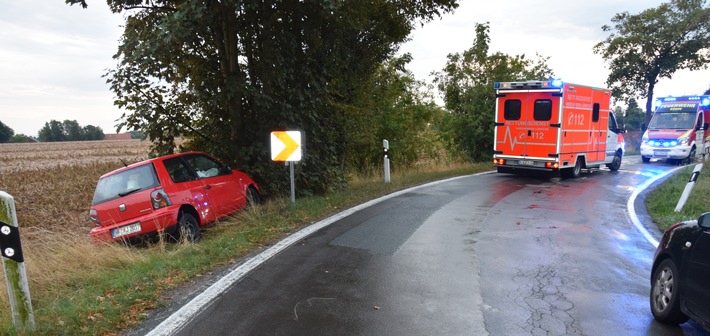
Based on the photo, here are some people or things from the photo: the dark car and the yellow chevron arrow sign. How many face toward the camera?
1

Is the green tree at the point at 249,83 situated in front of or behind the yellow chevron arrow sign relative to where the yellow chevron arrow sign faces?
behind

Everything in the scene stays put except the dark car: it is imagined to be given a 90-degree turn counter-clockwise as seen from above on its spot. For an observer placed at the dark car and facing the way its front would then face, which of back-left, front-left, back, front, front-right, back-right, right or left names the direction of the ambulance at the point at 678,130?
back-right

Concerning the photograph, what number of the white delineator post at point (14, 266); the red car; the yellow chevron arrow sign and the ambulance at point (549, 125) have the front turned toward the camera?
2

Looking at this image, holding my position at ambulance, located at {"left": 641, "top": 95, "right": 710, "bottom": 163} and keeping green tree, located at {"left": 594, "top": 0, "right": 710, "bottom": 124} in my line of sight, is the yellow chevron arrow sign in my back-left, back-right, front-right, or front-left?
back-left

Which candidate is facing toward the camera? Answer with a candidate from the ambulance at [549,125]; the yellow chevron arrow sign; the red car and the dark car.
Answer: the yellow chevron arrow sign

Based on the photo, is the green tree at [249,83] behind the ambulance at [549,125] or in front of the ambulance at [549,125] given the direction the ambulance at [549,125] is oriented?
behind

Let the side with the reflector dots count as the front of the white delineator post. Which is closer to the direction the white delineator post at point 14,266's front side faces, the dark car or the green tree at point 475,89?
the dark car

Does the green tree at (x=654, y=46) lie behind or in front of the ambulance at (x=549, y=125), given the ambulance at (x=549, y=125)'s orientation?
in front

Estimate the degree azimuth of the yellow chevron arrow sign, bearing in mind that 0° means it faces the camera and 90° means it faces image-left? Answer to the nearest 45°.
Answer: approximately 0°

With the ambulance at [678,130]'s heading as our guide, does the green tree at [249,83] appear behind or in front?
in front

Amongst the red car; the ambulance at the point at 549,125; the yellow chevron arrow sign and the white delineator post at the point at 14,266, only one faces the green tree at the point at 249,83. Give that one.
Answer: the red car

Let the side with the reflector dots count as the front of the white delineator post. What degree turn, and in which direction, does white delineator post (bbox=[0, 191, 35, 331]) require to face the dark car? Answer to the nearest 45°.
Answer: approximately 45° to its left

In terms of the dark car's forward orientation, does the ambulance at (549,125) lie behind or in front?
in front

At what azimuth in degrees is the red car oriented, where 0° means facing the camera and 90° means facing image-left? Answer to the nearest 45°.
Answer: approximately 225°
